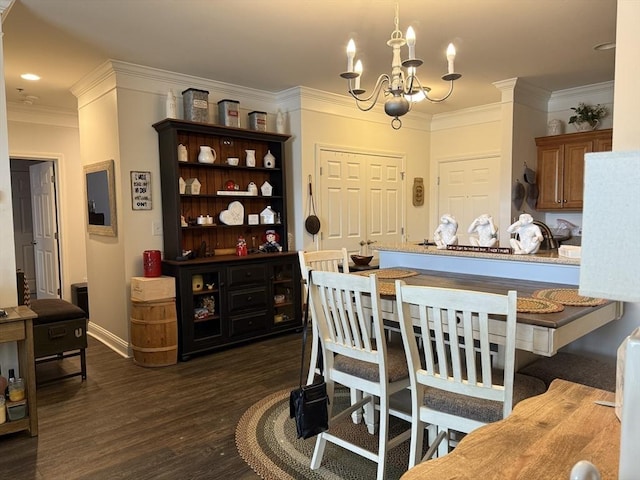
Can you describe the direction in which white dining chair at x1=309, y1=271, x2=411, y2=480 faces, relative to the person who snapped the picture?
facing away from the viewer and to the right of the viewer

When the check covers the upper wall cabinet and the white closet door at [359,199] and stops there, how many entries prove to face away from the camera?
0

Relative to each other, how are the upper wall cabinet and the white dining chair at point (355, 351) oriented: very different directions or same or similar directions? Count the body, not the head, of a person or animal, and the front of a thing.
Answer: very different directions

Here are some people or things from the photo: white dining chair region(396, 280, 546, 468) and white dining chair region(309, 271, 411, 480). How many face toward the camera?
0

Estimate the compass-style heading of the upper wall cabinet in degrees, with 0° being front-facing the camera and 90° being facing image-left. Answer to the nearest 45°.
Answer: approximately 45°

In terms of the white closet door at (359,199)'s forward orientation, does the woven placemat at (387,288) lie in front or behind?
in front

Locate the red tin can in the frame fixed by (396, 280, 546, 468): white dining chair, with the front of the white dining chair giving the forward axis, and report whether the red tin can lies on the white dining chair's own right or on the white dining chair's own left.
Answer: on the white dining chair's own left

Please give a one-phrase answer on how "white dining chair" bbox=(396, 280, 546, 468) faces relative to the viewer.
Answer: facing away from the viewer and to the right of the viewer
